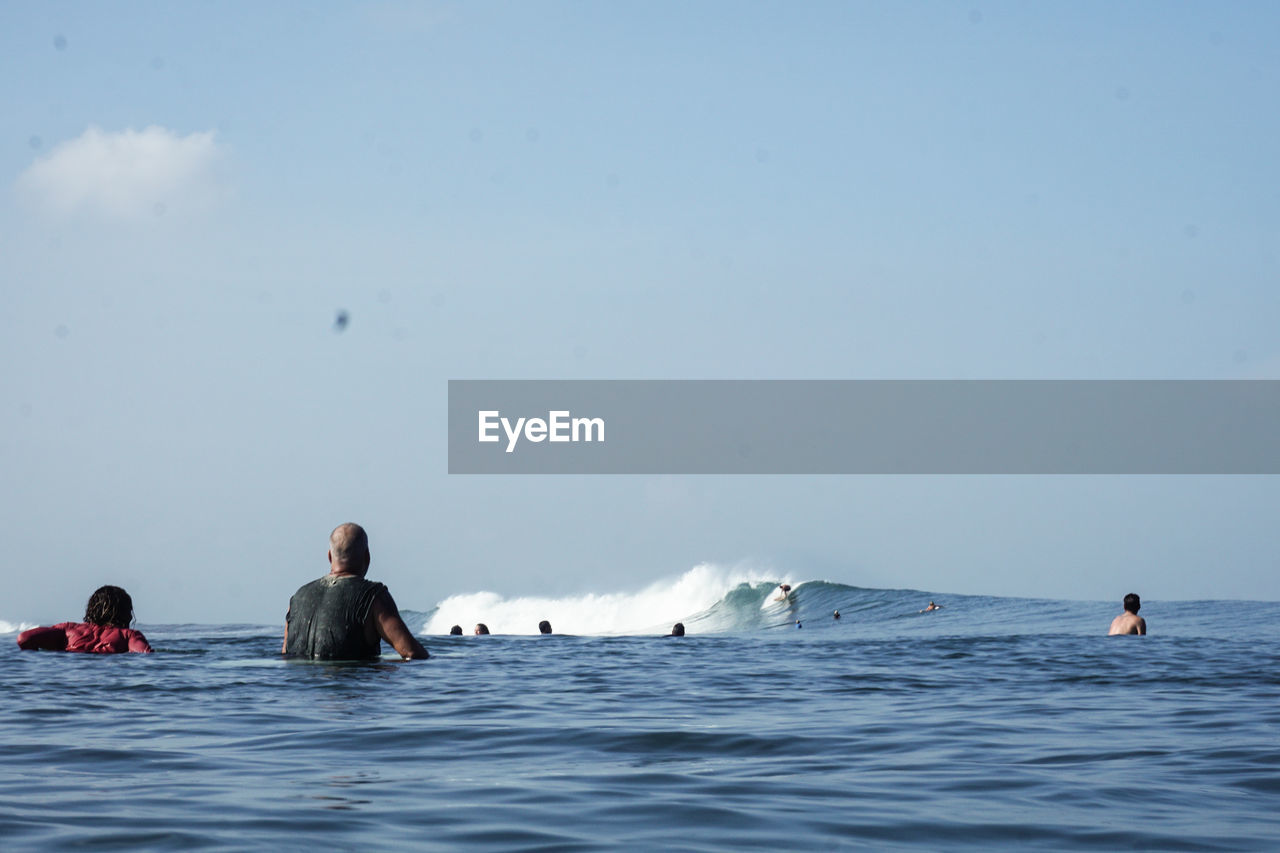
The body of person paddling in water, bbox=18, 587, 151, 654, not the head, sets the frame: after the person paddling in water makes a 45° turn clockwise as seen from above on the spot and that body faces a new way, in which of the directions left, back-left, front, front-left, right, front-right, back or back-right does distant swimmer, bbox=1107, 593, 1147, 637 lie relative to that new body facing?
front-right

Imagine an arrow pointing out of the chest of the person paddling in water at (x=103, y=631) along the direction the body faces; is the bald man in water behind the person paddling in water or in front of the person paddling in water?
behind

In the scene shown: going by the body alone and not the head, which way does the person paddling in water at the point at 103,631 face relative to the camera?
away from the camera
